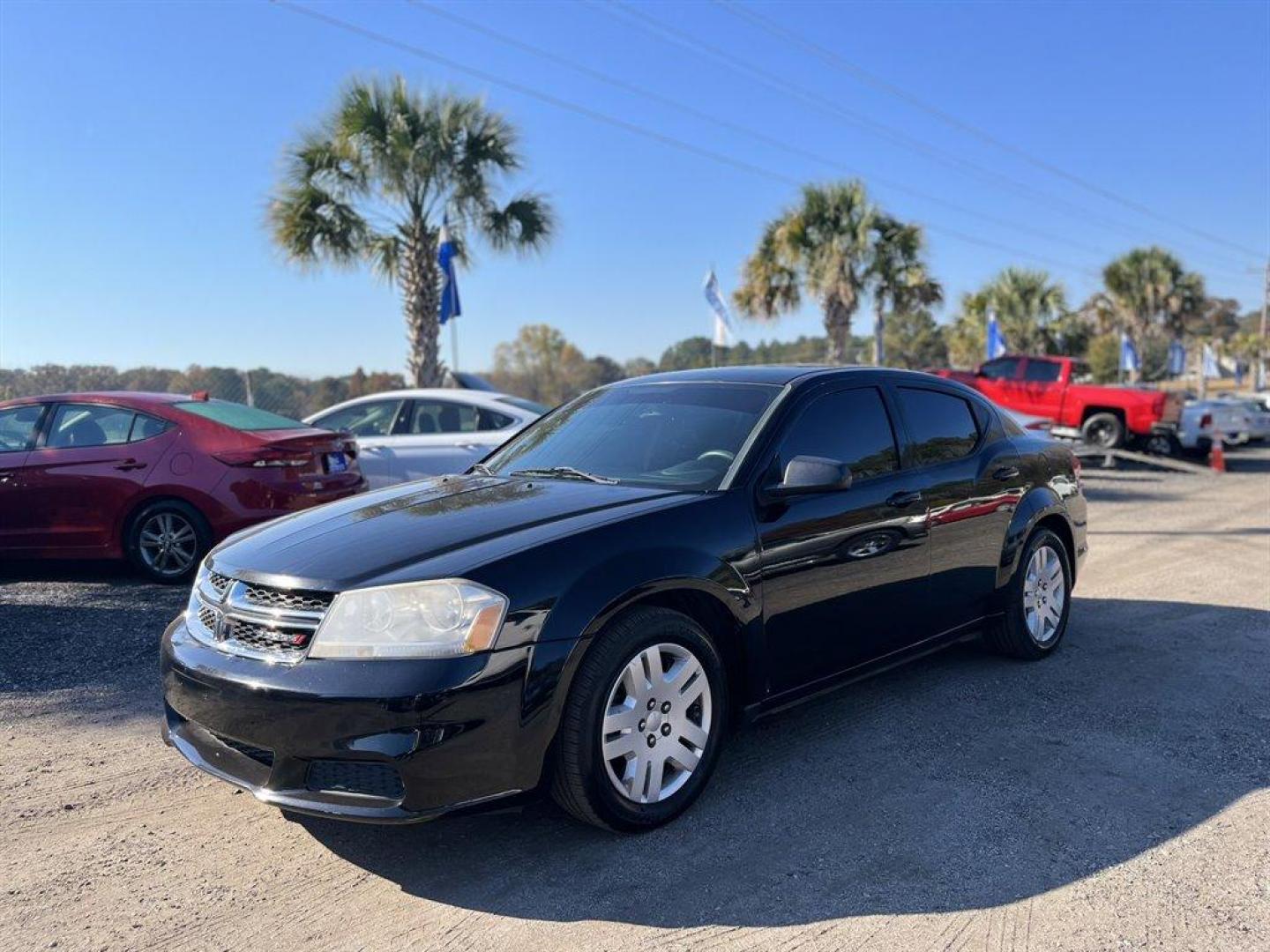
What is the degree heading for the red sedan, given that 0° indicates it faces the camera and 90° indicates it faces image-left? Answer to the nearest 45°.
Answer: approximately 135°

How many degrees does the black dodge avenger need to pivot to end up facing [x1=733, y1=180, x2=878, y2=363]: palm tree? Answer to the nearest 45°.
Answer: approximately 135° to its right

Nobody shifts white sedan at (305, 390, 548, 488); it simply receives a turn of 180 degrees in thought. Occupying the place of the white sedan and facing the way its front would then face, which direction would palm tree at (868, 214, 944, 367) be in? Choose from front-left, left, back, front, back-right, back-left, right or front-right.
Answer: front-left

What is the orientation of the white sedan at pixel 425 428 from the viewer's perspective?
to the viewer's left

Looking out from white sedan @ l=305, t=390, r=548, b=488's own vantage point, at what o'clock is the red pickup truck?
The red pickup truck is roughly at 5 o'clock from the white sedan.

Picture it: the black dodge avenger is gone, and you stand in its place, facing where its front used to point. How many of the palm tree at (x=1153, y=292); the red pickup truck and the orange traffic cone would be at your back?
3

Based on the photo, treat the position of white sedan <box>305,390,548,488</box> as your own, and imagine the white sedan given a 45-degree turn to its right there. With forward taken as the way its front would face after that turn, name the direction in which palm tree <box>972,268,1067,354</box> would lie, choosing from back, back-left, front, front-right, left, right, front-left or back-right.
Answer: right

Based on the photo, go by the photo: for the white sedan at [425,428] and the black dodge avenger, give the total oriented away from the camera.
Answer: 0

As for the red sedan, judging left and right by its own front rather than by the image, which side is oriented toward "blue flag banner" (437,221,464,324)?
right

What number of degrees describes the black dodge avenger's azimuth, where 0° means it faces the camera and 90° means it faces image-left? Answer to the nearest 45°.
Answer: approximately 45°

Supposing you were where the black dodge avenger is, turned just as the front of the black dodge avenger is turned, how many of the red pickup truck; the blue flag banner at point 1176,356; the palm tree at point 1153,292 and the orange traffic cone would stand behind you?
4
